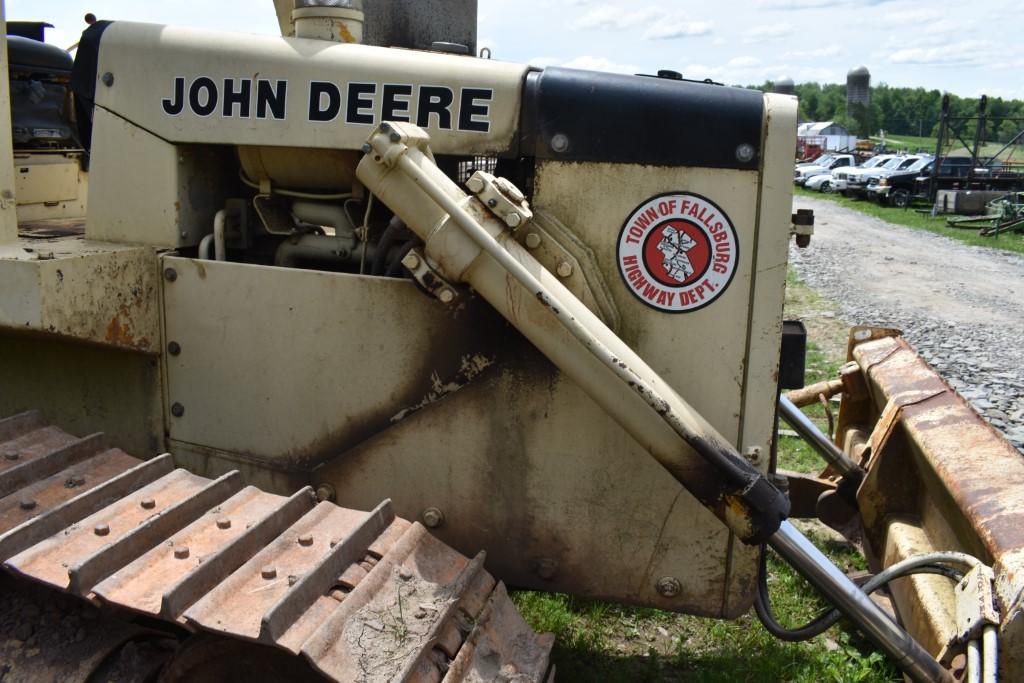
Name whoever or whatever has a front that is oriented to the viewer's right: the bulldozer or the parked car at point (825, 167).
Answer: the bulldozer

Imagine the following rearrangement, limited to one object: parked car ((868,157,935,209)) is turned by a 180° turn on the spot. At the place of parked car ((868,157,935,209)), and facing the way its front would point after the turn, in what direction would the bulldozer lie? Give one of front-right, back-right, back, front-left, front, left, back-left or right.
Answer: back-right

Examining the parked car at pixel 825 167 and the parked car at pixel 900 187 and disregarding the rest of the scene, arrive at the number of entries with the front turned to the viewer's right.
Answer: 0

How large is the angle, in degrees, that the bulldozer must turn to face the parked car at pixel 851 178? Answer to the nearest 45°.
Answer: approximately 90° to its left

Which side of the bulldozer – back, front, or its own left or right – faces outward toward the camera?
right

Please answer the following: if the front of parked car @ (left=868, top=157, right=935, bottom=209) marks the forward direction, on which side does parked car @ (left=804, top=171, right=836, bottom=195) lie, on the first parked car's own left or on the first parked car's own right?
on the first parked car's own right

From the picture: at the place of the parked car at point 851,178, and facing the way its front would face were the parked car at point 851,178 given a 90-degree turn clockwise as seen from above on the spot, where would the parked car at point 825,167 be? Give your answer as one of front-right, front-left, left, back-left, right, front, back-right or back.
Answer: front-right

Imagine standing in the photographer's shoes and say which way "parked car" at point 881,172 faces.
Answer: facing the viewer and to the left of the viewer

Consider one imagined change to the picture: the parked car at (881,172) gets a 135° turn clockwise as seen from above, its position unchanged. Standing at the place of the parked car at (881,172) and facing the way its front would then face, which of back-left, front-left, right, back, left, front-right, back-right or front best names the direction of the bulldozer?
back

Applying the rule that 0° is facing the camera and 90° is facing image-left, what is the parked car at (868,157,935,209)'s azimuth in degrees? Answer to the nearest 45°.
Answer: approximately 45°

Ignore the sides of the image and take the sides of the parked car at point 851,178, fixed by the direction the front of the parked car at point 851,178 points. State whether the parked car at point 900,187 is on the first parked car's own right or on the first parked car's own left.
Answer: on the first parked car's own left

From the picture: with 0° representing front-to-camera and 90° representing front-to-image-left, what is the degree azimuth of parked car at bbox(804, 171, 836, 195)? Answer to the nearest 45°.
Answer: approximately 45°
